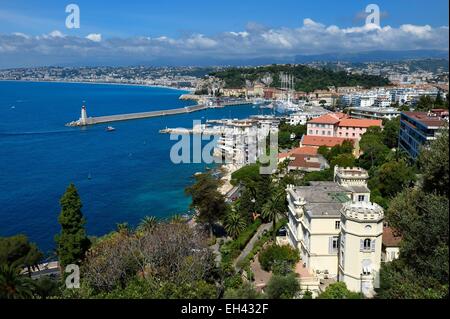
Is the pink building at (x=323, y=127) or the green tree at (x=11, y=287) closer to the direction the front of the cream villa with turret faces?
the green tree

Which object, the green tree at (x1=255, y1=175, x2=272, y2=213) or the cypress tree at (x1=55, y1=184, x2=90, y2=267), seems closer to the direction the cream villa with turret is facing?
the cypress tree

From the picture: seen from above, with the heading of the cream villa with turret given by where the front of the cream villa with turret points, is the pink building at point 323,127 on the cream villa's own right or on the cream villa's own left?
on the cream villa's own right
